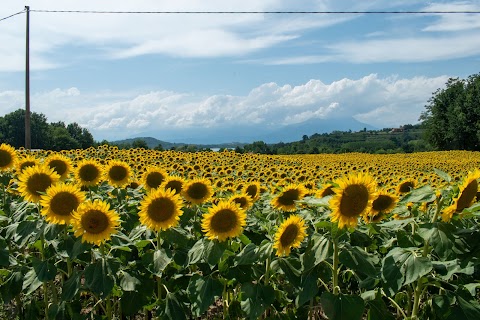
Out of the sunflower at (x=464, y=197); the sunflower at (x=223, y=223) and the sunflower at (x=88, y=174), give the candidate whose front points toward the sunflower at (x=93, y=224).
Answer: the sunflower at (x=88, y=174)

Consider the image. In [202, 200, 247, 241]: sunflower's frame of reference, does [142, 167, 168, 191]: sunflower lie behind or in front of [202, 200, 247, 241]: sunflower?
behind

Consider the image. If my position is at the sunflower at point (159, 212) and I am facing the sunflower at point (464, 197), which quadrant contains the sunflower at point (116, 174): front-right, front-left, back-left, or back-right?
back-left

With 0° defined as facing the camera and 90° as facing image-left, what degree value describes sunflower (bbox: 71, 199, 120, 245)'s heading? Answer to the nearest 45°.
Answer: approximately 0°

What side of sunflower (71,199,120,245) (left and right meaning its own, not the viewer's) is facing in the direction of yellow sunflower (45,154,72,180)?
back

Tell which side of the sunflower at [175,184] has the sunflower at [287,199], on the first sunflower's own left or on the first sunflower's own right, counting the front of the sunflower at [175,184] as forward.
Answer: on the first sunflower's own left

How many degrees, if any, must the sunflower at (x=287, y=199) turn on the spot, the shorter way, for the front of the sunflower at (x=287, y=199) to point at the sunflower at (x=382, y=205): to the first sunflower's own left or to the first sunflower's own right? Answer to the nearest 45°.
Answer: approximately 90° to the first sunflower's own left

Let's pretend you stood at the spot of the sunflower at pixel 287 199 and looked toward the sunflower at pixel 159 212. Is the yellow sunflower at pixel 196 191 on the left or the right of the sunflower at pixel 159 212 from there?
right

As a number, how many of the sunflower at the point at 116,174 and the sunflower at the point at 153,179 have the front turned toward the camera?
2

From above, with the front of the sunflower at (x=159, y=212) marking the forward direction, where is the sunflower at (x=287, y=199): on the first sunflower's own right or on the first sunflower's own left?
on the first sunflower's own left

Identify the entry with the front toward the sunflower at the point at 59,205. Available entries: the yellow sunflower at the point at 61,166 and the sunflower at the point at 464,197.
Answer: the yellow sunflower
